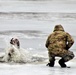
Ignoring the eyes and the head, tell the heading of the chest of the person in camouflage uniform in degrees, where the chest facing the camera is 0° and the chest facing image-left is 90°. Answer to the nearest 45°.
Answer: approximately 180°
